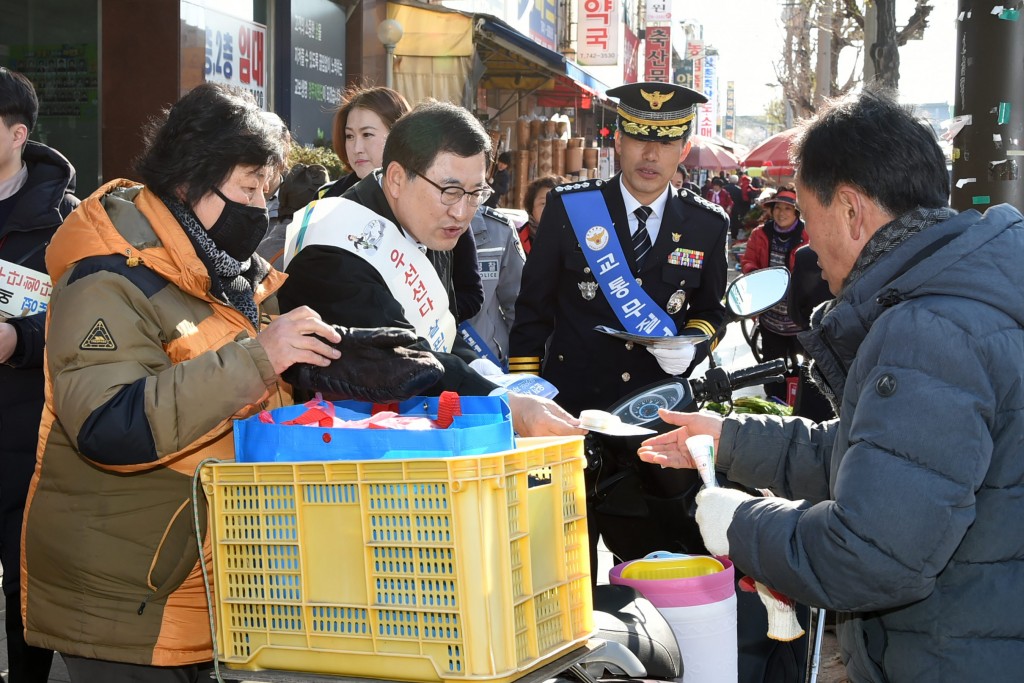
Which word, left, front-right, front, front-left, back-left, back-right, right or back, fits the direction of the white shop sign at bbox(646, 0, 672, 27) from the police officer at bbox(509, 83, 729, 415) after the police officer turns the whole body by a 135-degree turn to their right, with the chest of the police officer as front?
front-right

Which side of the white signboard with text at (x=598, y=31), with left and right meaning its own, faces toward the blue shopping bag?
front

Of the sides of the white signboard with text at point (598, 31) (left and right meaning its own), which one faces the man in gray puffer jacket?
front

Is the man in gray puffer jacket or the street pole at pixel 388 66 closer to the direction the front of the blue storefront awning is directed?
the man in gray puffer jacket

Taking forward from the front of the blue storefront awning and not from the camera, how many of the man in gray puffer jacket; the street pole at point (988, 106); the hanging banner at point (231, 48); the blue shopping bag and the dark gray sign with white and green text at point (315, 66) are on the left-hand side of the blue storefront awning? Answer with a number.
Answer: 0

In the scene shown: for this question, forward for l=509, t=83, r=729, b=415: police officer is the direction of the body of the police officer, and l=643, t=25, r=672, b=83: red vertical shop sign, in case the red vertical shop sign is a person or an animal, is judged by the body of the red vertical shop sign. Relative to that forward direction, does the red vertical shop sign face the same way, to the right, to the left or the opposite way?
the same way

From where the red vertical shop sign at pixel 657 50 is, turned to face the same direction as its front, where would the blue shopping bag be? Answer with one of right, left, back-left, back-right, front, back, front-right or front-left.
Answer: front

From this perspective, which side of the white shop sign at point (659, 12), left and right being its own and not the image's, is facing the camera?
front

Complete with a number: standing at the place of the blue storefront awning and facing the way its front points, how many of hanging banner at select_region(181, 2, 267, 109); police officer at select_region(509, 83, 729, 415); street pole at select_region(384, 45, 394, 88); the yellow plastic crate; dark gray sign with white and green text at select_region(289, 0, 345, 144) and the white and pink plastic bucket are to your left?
0

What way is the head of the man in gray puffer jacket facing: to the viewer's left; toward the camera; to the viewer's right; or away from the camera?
to the viewer's left

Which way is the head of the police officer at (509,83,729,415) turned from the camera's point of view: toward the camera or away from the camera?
toward the camera

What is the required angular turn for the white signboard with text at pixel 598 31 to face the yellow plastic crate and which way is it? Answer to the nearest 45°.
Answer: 0° — it already faces it

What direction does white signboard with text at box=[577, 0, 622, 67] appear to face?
toward the camera

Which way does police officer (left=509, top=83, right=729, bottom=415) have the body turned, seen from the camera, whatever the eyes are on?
toward the camera
